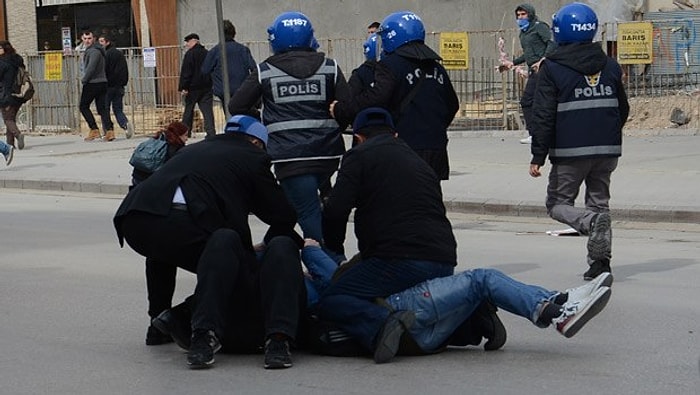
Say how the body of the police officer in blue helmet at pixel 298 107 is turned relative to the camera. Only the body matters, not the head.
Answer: away from the camera

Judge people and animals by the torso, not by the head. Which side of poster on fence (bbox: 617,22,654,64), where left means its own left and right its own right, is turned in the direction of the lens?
front

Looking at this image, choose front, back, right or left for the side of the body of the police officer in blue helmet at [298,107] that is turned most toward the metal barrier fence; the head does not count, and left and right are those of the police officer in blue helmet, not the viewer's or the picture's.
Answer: front

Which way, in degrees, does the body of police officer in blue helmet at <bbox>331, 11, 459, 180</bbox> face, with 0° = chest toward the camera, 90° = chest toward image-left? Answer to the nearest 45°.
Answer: approximately 135°

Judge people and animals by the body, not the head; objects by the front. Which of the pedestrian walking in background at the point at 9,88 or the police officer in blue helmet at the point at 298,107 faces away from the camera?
the police officer in blue helmet

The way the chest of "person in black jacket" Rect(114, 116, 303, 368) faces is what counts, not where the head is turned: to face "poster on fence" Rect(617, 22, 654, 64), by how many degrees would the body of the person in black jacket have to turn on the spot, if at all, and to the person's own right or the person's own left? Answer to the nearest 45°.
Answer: approximately 90° to the person's own left

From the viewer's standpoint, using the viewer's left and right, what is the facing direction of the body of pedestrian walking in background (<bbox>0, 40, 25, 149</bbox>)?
facing to the left of the viewer

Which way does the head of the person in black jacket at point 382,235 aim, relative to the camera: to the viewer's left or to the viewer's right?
to the viewer's left

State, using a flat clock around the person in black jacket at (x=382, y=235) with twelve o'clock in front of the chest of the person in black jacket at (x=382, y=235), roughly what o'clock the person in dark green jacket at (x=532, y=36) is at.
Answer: the person in dark green jacket at (x=532, y=36) is roughly at 2 o'clock from the person in black jacket at (x=382, y=235).

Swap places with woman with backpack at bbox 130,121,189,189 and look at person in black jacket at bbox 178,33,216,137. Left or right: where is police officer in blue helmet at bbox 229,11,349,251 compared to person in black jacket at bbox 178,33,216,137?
right

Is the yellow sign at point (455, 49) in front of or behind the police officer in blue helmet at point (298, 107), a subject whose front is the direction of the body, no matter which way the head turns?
in front

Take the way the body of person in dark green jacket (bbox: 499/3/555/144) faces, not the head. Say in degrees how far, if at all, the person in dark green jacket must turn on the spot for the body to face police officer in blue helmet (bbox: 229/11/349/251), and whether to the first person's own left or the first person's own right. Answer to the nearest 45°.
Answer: approximately 45° to the first person's own left

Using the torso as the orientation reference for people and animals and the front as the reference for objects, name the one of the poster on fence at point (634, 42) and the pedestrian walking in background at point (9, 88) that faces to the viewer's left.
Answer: the pedestrian walking in background

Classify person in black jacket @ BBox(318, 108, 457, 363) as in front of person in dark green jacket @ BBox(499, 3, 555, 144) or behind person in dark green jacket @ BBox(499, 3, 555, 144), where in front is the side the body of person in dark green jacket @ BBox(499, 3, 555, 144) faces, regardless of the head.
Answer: in front

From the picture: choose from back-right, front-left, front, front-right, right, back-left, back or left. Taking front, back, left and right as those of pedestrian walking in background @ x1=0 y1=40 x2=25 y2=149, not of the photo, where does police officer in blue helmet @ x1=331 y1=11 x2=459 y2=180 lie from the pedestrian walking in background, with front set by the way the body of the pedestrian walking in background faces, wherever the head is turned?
left

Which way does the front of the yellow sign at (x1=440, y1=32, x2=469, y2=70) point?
toward the camera

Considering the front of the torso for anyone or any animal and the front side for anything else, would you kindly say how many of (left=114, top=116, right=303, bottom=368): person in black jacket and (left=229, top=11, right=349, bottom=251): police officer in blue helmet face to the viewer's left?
0

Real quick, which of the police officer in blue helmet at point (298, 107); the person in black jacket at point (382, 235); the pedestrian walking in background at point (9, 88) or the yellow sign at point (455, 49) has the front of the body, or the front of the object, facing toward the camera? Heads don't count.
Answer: the yellow sign

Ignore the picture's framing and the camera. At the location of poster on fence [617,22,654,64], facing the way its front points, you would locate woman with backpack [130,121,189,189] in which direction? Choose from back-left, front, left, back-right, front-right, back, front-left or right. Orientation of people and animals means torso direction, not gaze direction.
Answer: front

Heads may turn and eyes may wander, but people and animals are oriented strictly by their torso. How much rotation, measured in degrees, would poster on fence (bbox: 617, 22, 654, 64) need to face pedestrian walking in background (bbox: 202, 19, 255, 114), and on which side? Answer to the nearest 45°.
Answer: approximately 45° to its right
